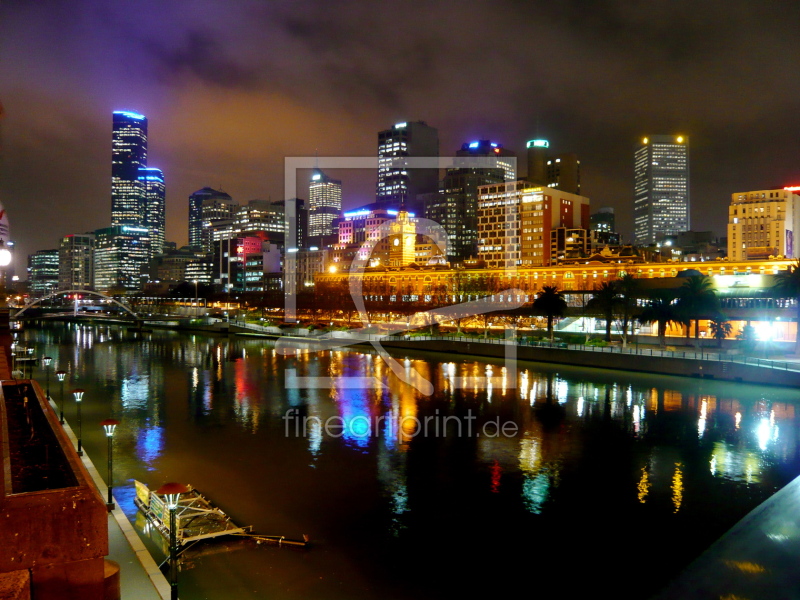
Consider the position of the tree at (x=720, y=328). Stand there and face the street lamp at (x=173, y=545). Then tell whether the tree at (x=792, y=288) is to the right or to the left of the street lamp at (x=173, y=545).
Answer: left

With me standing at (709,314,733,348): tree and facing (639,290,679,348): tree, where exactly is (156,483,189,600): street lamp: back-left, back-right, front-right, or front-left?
front-left
